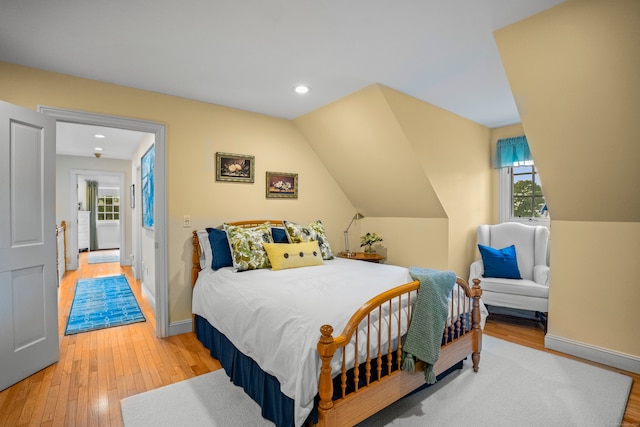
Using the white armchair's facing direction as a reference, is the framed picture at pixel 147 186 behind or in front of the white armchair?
in front

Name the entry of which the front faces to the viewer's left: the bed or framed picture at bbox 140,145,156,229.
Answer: the framed picture

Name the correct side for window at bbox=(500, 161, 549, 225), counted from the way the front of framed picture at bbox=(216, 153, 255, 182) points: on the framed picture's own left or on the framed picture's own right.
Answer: on the framed picture's own left

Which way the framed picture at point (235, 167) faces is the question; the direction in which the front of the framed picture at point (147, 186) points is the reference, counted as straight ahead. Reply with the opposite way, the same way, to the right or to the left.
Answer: to the left

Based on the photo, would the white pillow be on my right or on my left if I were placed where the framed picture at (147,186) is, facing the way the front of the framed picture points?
on my left

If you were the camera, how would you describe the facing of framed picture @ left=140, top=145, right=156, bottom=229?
facing to the left of the viewer

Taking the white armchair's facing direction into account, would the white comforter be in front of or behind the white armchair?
in front

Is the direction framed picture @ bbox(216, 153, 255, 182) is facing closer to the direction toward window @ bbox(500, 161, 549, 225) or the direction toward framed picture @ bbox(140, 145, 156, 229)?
the window

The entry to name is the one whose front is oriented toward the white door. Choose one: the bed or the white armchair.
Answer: the white armchair

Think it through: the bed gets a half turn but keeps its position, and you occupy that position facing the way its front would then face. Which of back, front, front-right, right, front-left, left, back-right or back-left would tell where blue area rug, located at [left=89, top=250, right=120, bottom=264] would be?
front

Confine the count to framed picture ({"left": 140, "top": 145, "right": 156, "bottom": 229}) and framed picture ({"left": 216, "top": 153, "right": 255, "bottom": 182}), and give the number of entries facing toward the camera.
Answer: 1

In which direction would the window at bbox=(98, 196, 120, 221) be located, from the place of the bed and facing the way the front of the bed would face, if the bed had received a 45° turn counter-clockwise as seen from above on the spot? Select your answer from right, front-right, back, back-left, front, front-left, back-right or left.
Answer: back-left

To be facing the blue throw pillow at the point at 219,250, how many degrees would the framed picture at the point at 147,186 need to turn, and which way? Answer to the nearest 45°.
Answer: approximately 90° to its left
